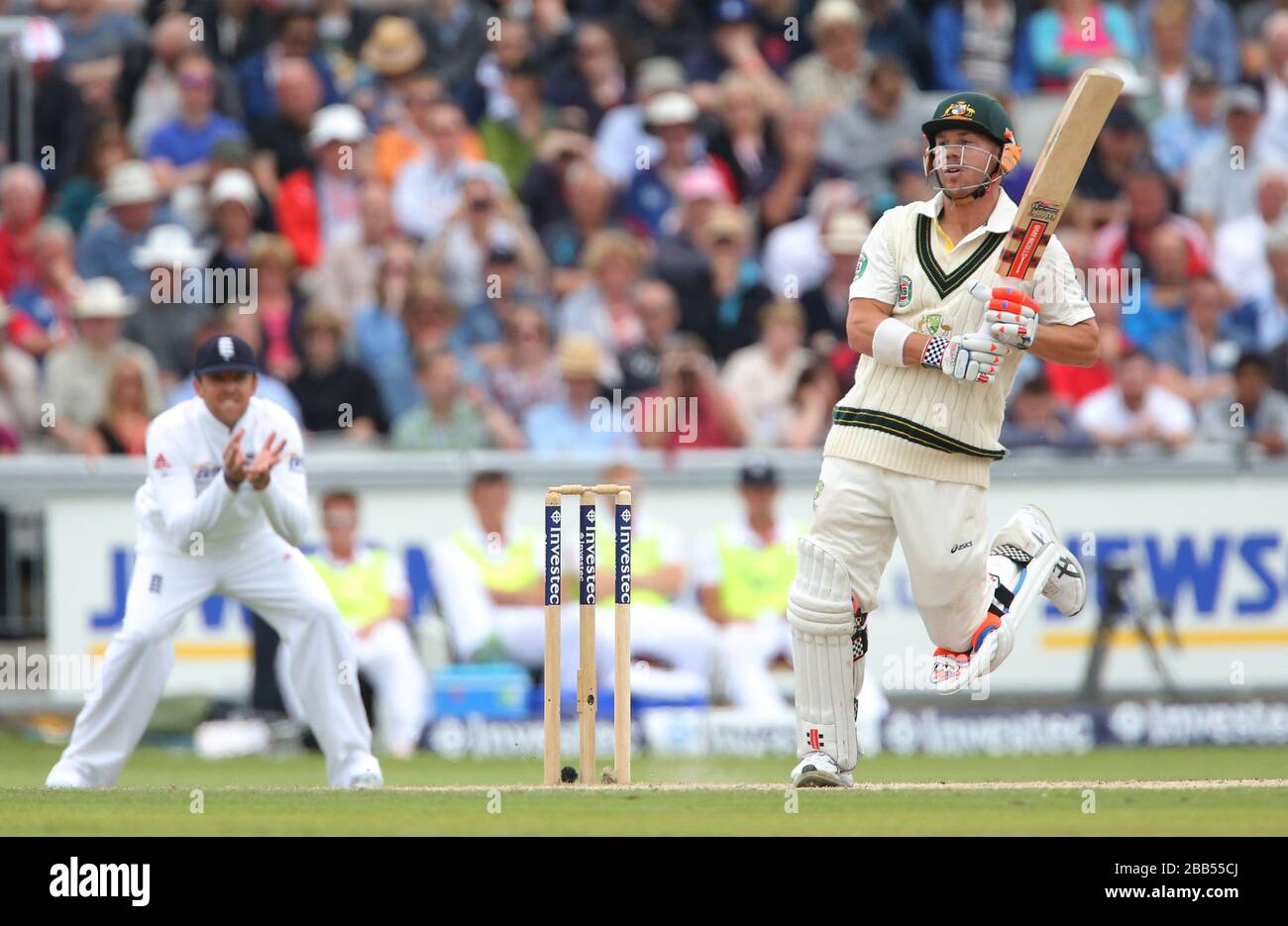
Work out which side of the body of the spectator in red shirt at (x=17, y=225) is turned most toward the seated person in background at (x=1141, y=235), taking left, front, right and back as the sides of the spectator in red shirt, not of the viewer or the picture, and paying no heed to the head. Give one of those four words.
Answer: left

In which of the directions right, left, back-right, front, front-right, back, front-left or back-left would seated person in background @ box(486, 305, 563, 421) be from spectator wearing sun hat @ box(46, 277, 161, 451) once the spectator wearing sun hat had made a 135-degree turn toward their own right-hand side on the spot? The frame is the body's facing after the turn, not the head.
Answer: back-right

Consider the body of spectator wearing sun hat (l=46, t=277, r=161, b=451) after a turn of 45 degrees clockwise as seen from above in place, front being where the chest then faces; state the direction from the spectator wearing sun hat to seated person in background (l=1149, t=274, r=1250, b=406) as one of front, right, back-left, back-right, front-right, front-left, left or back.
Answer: back-left

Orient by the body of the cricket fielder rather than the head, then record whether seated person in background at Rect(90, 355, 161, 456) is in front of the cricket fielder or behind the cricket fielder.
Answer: behind

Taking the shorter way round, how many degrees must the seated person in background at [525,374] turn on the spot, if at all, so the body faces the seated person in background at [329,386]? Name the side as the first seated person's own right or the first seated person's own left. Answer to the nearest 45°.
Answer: approximately 90° to the first seated person's own right

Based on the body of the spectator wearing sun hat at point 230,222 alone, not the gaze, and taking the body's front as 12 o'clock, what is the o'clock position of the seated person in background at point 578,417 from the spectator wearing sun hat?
The seated person in background is roughly at 10 o'clock from the spectator wearing sun hat.
